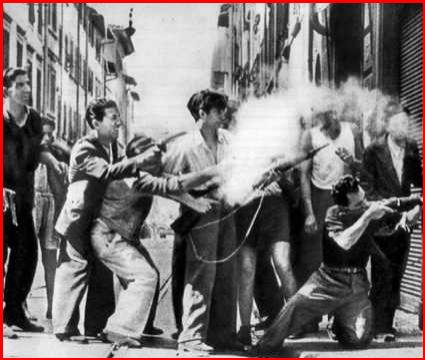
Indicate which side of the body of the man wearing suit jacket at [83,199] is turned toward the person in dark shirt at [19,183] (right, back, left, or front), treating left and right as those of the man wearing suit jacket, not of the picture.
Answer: back

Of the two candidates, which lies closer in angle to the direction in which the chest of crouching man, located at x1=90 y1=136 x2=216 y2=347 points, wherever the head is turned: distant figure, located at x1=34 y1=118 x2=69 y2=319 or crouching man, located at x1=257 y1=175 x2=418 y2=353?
the crouching man

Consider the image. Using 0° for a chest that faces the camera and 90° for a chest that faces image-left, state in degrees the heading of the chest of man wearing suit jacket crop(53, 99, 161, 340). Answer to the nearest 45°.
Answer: approximately 270°

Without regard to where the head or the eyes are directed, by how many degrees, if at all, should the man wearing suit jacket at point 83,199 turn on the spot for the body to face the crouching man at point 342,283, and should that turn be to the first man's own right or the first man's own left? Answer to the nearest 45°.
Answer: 0° — they already face them

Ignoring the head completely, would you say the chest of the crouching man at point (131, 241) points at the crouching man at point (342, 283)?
yes

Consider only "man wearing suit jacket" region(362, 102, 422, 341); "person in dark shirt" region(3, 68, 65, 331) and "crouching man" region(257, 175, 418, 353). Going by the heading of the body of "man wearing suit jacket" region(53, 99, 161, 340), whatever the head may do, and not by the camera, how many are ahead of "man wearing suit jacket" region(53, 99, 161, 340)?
2

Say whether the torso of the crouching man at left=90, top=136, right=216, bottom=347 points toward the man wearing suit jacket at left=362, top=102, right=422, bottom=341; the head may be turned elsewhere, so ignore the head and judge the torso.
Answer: yes

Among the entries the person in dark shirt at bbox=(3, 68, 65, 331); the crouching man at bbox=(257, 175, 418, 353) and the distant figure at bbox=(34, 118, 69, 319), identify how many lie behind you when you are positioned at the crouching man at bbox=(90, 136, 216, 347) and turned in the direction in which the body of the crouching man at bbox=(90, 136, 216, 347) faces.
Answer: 2

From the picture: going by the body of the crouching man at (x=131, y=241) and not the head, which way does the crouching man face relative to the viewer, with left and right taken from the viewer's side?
facing to the right of the viewer
